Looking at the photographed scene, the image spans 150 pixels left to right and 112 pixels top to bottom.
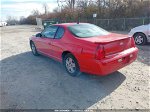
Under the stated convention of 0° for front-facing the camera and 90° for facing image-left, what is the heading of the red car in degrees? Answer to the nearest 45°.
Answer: approximately 135°
